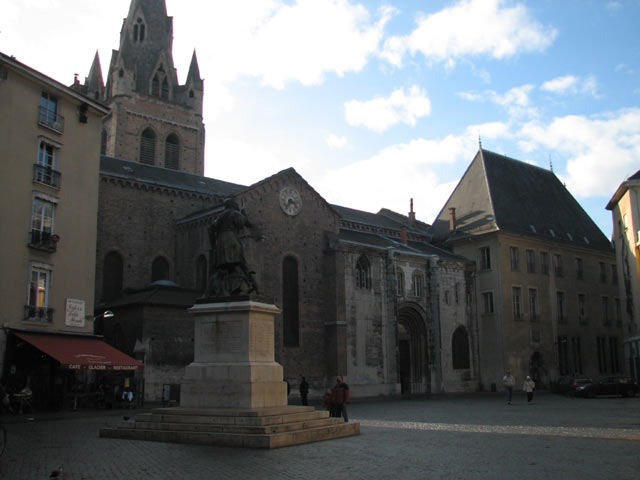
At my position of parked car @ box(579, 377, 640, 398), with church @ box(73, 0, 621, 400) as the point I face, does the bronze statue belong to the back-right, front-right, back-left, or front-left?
front-left
